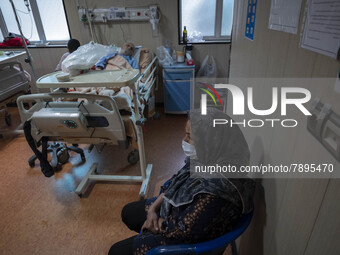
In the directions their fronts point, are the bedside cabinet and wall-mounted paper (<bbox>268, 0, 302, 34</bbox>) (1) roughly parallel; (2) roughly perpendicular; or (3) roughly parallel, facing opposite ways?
roughly perpendicular

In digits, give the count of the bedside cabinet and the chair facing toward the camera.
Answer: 1

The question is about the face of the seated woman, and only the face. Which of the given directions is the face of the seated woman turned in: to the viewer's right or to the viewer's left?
to the viewer's left

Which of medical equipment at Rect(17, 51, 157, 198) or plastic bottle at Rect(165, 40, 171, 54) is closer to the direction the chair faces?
the medical equipment

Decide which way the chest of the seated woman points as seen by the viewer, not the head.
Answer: to the viewer's left

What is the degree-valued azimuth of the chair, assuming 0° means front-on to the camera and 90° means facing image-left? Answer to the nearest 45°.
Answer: approximately 90°

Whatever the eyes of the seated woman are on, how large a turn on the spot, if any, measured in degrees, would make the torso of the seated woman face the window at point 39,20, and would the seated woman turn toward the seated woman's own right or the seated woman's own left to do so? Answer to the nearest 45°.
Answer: approximately 45° to the seated woman's own right
